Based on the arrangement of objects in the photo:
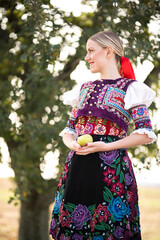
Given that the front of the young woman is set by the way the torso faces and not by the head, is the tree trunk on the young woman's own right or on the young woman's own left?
on the young woman's own right

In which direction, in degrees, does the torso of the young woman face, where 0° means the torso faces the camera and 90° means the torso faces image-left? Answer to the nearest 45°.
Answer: approximately 45°
